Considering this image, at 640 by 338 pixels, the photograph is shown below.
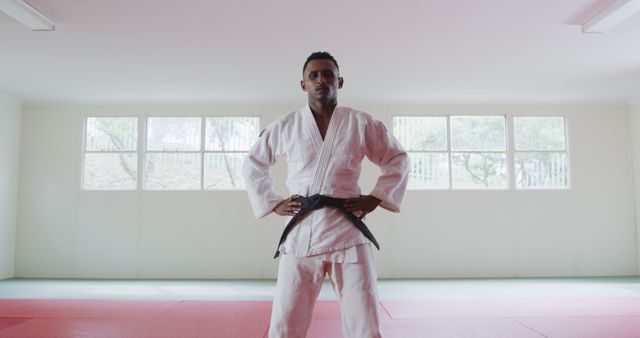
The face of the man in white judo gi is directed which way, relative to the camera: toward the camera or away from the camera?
toward the camera

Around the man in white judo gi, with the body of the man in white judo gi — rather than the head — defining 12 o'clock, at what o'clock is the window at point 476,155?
The window is roughly at 7 o'clock from the man in white judo gi.

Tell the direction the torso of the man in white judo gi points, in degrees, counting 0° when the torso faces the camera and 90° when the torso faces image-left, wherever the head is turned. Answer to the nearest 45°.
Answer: approximately 0°

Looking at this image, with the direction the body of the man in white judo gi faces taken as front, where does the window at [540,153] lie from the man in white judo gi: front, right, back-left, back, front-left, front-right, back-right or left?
back-left

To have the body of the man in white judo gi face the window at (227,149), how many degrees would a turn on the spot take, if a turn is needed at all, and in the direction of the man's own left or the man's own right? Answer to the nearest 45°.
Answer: approximately 180°

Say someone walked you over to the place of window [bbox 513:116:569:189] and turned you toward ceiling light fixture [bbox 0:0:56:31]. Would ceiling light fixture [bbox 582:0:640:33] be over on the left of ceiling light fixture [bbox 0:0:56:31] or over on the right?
left

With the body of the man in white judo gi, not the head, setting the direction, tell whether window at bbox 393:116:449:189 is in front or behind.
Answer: behind

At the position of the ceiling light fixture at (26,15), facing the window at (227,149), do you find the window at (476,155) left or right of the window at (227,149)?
right

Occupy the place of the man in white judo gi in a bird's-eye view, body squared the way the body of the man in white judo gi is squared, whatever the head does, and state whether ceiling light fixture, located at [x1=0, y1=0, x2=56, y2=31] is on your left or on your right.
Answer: on your right
